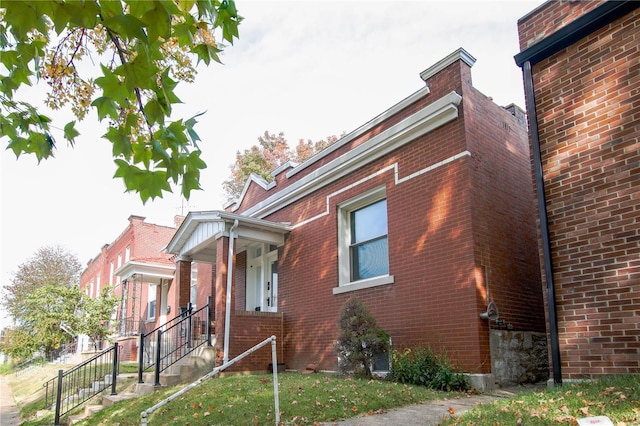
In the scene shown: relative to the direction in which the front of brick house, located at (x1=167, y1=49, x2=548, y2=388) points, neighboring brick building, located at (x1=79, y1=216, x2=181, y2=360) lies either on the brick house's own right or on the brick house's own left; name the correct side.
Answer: on the brick house's own right

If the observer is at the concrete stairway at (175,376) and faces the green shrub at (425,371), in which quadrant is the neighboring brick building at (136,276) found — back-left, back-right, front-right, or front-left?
back-left

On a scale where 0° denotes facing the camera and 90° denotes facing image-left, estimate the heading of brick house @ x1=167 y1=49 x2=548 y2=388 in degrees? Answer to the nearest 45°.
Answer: approximately 45°

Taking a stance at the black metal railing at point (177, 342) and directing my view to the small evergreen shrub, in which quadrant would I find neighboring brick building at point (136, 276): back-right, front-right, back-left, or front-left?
back-left
